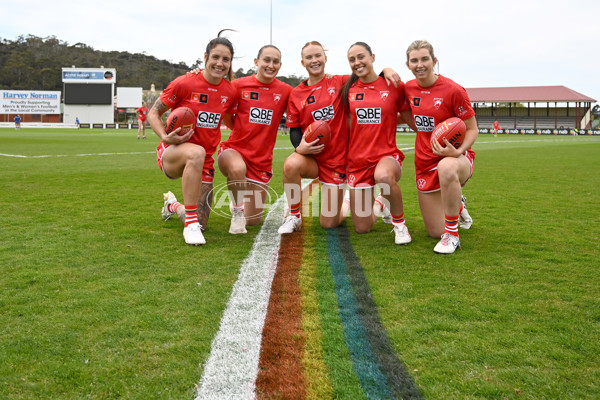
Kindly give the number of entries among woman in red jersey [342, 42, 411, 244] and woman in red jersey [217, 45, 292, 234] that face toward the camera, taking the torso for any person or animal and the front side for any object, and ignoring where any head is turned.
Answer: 2

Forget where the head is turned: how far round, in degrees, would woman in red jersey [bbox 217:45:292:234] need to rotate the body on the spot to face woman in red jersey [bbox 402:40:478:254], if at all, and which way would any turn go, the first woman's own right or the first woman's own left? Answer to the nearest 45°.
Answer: approximately 45° to the first woman's own left

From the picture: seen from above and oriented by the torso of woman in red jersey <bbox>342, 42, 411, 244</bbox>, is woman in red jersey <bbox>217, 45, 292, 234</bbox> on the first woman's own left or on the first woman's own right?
on the first woman's own right

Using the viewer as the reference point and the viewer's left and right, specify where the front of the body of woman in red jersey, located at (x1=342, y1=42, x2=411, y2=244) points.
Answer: facing the viewer

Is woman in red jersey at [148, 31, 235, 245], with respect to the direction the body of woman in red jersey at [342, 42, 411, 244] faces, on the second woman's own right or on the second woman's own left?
on the second woman's own right

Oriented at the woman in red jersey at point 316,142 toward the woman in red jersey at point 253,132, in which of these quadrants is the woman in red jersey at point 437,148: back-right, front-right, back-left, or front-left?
back-left

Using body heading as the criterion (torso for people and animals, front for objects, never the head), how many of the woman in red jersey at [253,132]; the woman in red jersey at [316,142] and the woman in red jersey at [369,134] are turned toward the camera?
3

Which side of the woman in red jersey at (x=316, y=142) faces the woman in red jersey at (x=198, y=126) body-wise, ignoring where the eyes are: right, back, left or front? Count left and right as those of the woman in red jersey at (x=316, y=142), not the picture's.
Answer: right
